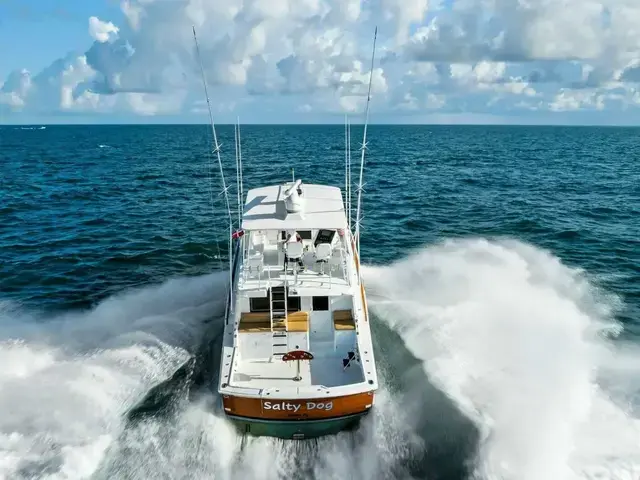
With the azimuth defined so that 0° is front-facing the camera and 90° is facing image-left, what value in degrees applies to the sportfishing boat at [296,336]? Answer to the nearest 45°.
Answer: approximately 180°
